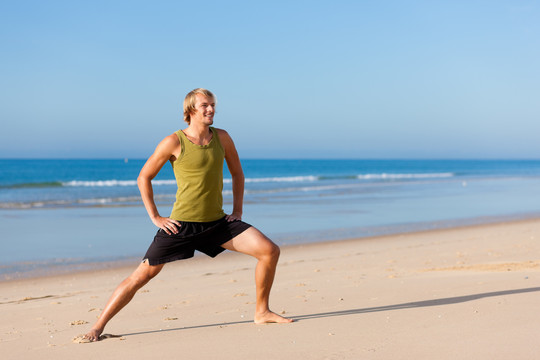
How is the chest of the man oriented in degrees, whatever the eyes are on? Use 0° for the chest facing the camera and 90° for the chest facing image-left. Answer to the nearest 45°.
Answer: approximately 315°
